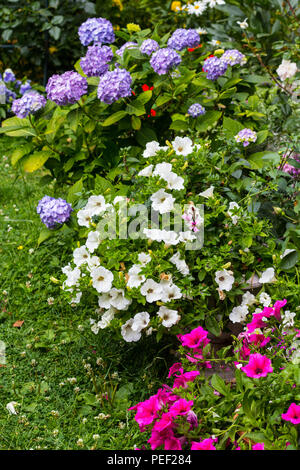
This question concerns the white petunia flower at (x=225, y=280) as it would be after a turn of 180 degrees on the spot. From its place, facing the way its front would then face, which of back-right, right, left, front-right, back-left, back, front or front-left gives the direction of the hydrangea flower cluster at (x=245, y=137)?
front

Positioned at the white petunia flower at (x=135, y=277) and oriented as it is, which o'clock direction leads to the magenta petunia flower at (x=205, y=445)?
The magenta petunia flower is roughly at 10 o'clock from the white petunia flower.

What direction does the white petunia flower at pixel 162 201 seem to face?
toward the camera

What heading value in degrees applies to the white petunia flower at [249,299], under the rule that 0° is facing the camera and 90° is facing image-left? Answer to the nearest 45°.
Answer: approximately 0°

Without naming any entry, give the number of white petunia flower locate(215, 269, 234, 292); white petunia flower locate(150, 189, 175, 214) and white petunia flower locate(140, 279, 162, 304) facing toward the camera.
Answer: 3

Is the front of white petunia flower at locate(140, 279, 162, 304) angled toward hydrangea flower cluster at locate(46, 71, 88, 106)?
no

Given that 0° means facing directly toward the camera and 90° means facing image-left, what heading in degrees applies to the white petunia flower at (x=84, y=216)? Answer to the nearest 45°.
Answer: approximately 45°

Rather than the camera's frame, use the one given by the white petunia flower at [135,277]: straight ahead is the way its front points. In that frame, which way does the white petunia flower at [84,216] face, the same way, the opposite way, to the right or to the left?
the same way

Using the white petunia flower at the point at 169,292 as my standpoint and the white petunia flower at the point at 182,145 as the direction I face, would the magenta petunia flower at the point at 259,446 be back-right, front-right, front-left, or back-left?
back-right

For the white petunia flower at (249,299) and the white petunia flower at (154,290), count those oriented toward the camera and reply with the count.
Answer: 2

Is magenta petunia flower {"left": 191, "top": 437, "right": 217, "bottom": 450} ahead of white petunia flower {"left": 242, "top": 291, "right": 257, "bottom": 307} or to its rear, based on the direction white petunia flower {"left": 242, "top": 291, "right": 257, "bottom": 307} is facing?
ahead

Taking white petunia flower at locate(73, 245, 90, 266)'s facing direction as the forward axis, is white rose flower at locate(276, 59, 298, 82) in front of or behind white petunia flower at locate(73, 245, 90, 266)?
behind

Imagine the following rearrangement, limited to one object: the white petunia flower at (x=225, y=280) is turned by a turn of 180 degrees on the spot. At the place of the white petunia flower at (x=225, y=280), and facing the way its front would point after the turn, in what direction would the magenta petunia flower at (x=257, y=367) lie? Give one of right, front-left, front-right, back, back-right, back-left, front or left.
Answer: back

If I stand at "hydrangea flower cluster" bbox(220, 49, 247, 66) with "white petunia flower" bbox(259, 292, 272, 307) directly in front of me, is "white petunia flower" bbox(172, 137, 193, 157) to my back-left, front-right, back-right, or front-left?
front-right

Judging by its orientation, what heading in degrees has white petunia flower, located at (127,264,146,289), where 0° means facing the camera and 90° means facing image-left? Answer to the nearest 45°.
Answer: approximately 45°
